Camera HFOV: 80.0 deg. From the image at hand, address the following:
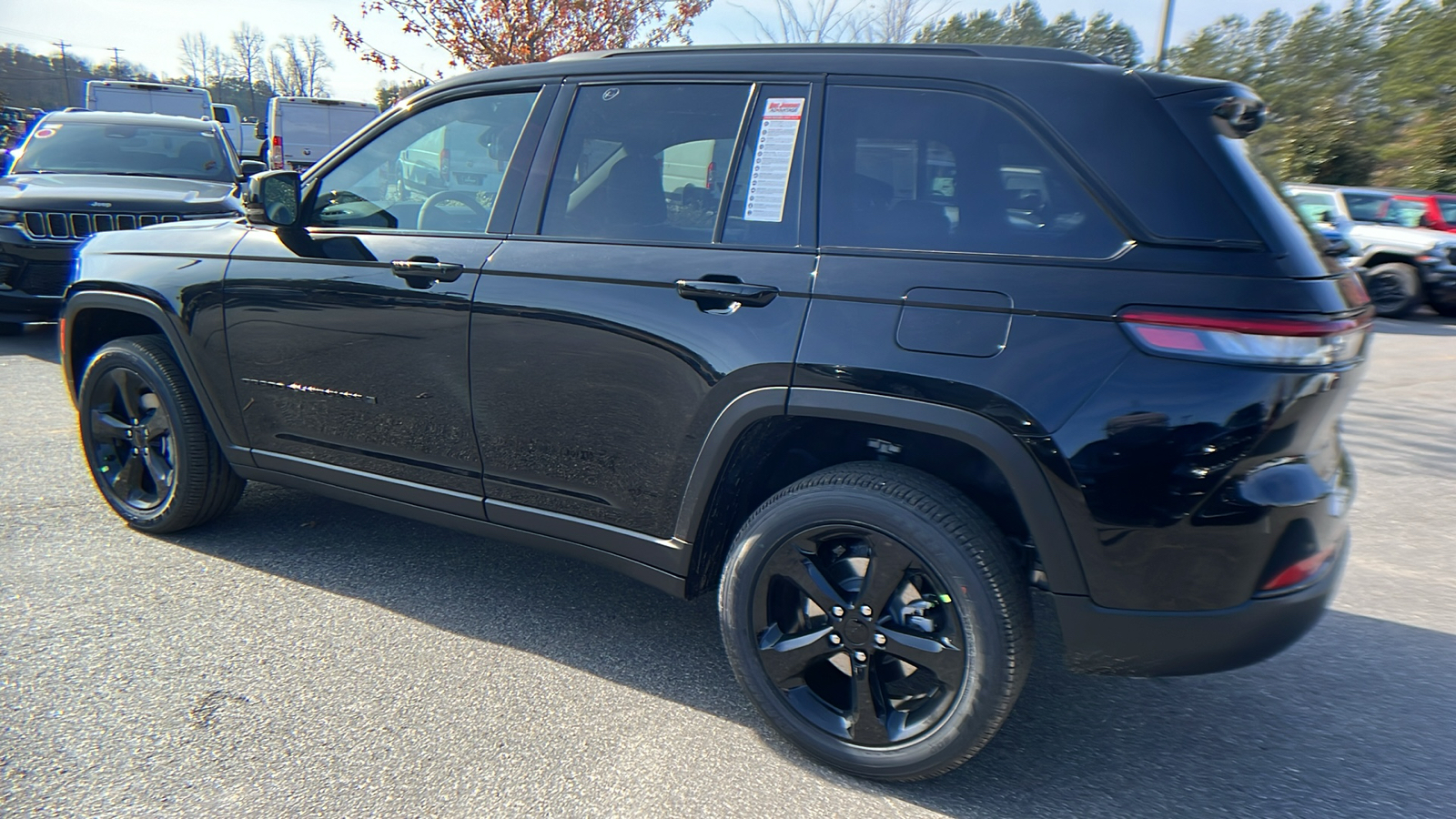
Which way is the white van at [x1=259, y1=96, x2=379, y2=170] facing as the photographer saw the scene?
facing away from the viewer

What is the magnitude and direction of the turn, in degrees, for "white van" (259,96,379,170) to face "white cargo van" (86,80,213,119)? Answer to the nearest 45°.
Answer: approximately 135° to its left

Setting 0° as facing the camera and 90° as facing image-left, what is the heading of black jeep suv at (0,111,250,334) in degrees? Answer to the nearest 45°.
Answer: approximately 0°

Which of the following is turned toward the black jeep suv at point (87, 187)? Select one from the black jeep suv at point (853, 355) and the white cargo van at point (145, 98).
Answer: the black jeep suv at point (853, 355)

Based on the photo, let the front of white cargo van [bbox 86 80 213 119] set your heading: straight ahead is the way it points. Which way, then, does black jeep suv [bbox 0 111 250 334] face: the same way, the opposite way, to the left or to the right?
the opposite way

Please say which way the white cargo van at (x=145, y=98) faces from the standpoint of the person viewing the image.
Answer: facing away from the viewer

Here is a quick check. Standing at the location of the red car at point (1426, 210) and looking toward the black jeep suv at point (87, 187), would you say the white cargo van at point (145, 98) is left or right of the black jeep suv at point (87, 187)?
right

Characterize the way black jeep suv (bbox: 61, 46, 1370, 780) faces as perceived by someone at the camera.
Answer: facing away from the viewer and to the left of the viewer

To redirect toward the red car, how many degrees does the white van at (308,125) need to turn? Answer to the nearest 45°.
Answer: approximately 135° to its right
